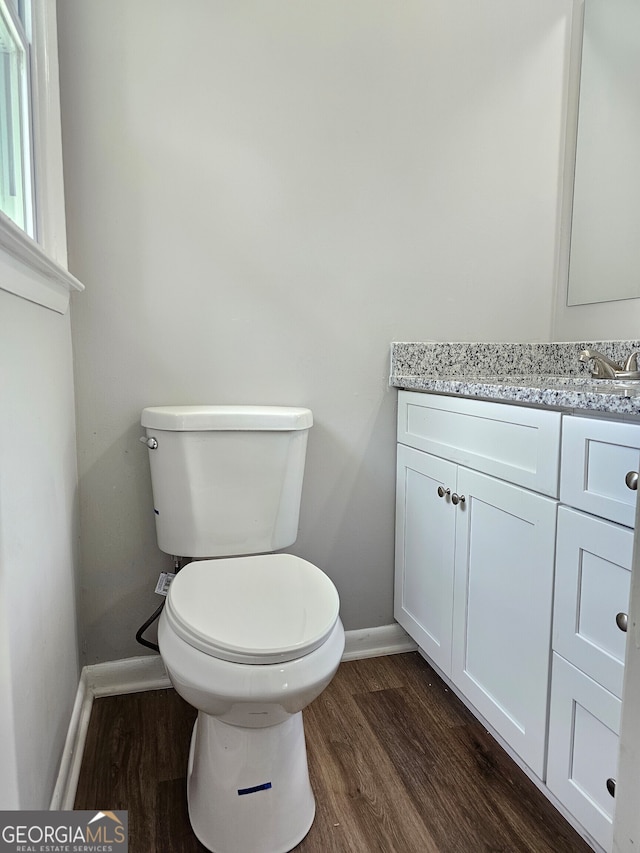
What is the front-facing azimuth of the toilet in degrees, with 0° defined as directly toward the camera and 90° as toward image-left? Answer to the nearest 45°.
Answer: approximately 0°

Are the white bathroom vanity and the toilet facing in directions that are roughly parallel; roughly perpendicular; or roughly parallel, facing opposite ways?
roughly perpendicular

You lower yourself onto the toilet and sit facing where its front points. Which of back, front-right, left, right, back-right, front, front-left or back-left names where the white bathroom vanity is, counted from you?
left

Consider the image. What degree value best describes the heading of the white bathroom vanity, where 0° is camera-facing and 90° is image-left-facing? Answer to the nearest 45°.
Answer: approximately 45°

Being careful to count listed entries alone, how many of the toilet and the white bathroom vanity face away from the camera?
0
